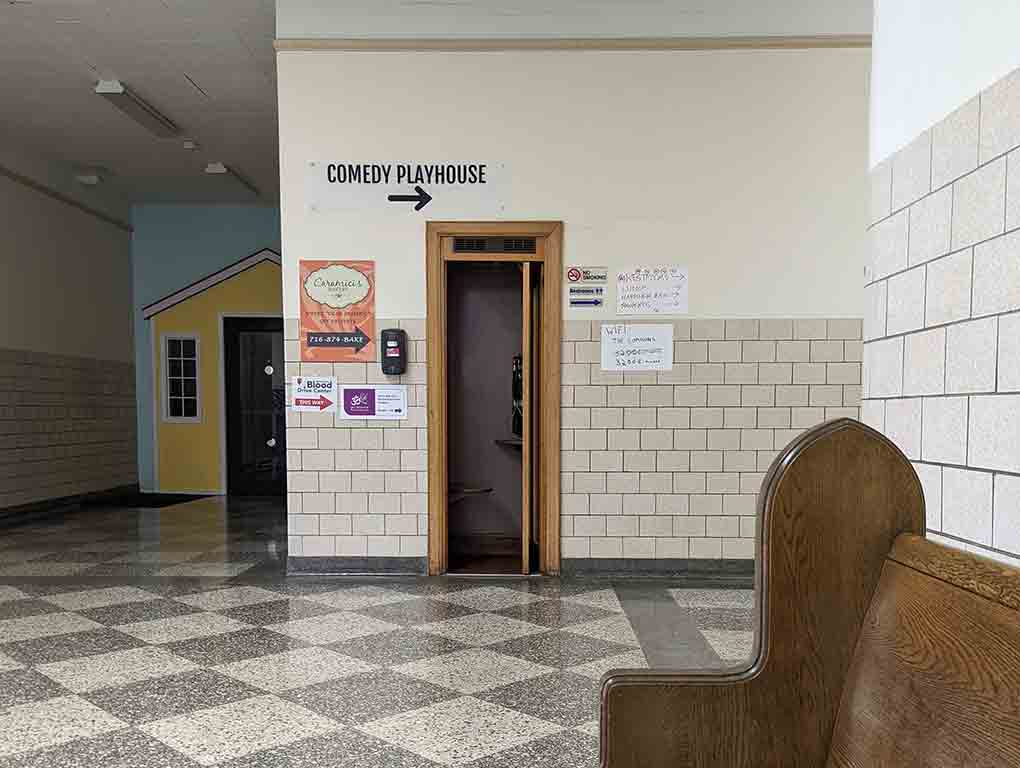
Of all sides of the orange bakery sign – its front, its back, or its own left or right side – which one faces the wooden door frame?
left

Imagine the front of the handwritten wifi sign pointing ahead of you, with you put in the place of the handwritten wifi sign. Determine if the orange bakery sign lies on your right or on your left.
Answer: on your right

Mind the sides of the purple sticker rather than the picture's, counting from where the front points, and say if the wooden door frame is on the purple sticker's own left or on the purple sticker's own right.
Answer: on the purple sticker's own left

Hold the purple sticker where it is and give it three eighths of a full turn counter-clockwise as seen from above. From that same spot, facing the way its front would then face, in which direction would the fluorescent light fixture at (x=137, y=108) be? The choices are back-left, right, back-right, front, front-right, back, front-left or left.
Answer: left

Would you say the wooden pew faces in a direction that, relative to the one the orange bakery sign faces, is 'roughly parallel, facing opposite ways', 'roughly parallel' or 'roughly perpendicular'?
roughly perpendicular

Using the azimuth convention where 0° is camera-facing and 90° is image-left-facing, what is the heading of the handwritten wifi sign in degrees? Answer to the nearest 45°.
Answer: approximately 0°

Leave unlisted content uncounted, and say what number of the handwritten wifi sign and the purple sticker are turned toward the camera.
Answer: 2

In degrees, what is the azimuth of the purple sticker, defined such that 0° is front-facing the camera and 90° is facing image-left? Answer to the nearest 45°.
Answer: approximately 0°
